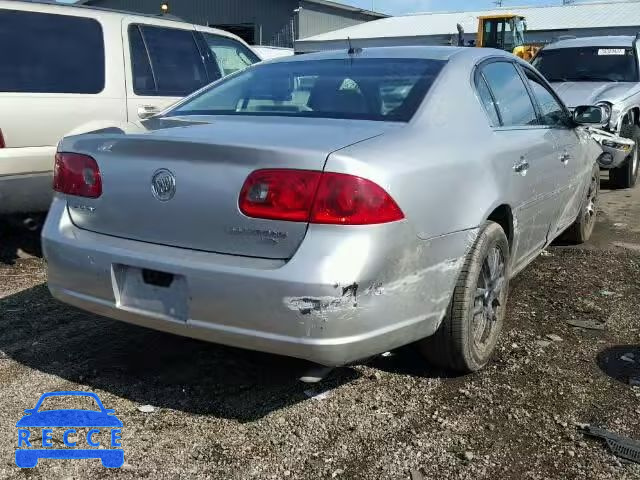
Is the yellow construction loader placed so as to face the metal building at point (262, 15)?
no

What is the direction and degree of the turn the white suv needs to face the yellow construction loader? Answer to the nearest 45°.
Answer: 0° — it already faces it

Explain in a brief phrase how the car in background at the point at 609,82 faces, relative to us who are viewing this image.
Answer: facing the viewer and to the left of the viewer

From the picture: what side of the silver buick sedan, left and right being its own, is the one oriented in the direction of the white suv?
left

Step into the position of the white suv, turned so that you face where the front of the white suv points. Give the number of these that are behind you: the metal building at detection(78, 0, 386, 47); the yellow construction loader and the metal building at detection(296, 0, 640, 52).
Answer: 0

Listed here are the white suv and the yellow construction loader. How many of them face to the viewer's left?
0

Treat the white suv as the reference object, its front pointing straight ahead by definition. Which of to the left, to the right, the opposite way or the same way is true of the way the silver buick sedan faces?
the same way

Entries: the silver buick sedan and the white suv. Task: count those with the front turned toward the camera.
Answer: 0

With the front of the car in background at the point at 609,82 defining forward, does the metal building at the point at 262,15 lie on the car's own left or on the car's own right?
on the car's own right

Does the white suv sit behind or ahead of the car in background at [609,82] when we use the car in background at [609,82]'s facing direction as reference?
ahead

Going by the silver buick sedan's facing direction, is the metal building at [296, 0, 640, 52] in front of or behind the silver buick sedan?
in front

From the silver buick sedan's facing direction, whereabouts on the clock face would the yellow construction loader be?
The yellow construction loader is roughly at 11 o'clock from the silver buick sedan.

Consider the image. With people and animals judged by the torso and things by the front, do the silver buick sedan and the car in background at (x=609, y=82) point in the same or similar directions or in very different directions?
very different directions

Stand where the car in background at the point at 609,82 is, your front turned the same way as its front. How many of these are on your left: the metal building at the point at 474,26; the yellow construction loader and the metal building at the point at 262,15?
0
